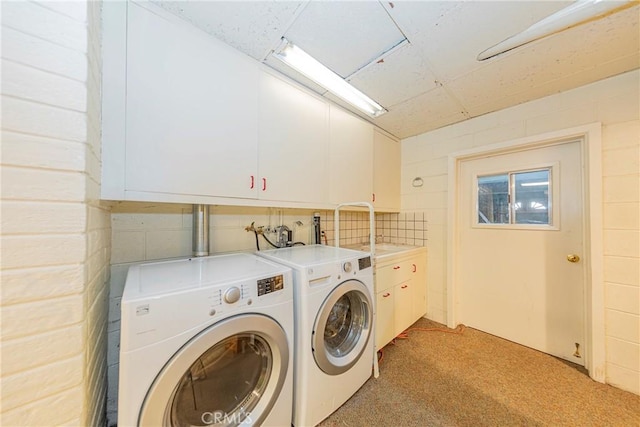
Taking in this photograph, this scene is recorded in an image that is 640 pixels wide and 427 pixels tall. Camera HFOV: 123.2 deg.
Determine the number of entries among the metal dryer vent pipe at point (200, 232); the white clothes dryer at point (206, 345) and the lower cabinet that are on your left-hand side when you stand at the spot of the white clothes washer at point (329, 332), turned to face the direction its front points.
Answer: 1

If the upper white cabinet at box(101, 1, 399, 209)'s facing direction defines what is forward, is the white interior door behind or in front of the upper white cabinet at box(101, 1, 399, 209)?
in front

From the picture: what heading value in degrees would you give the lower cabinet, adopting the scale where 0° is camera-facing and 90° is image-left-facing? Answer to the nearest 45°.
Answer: approximately 315°

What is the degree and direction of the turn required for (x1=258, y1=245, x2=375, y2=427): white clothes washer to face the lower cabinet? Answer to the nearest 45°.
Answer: approximately 90° to its left

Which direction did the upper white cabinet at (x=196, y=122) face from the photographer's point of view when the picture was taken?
facing the viewer and to the right of the viewer

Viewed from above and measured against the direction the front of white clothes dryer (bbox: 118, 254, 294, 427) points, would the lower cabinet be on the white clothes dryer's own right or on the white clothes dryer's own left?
on the white clothes dryer's own left

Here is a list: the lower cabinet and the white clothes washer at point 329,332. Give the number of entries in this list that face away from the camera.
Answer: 0

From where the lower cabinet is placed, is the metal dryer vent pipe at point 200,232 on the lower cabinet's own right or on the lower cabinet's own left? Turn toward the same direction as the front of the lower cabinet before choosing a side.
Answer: on the lower cabinet's own right

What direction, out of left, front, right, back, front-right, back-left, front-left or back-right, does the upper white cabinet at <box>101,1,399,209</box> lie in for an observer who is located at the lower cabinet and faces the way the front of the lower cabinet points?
right

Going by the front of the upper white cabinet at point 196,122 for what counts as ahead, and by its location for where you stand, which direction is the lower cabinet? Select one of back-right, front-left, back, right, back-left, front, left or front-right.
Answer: front-left
